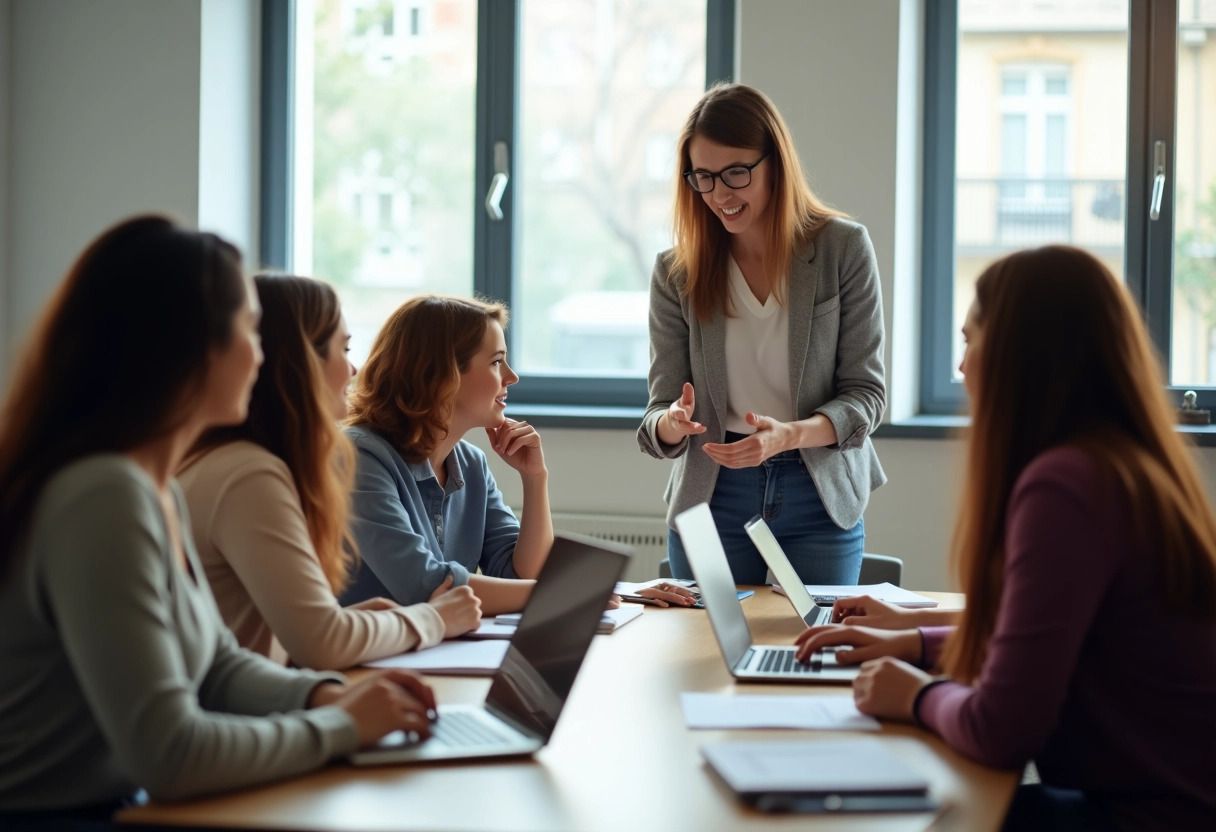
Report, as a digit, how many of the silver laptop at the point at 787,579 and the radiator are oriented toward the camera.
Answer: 1

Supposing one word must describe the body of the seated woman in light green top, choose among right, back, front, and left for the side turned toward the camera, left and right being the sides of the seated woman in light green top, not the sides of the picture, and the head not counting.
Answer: right

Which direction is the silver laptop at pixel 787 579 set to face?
to the viewer's right

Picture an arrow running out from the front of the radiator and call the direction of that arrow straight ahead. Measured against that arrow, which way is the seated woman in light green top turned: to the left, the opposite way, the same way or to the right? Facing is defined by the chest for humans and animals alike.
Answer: to the left

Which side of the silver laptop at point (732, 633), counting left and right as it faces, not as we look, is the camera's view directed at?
right

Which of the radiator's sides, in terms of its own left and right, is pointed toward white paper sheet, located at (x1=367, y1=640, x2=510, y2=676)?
front

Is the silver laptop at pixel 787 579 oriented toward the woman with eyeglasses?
no

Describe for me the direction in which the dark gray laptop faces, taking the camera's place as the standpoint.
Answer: facing the viewer and to the left of the viewer

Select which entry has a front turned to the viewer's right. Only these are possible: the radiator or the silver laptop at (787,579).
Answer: the silver laptop

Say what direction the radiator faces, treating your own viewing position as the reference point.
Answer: facing the viewer
